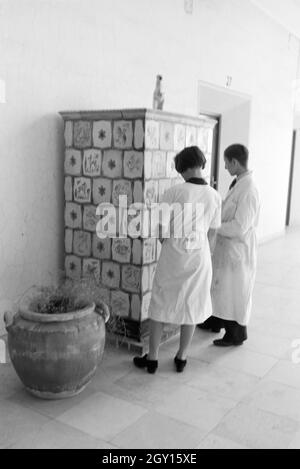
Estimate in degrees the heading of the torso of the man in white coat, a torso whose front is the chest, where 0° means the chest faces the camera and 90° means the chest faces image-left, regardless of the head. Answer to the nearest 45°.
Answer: approximately 90°

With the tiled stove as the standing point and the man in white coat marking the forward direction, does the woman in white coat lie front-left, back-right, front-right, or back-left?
front-right

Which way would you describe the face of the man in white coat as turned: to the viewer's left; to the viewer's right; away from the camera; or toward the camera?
to the viewer's left

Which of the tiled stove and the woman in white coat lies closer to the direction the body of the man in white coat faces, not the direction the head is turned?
the tiled stove

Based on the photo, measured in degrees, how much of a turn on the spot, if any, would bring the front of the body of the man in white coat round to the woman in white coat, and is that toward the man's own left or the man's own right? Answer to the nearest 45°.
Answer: approximately 45° to the man's own left

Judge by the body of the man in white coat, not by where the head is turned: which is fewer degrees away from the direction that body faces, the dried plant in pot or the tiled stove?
the tiled stove

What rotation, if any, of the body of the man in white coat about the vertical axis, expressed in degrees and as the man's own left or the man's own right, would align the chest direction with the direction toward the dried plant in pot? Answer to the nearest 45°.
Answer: approximately 45° to the man's own left

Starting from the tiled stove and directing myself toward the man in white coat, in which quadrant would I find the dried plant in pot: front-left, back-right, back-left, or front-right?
back-right

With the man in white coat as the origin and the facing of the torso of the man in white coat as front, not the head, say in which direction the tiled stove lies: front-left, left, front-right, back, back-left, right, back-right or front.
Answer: front

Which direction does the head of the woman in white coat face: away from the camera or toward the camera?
away from the camera

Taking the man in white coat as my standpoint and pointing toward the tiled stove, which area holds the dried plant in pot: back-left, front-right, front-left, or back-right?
front-left

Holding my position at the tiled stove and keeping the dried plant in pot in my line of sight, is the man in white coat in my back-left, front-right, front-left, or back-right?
back-left
